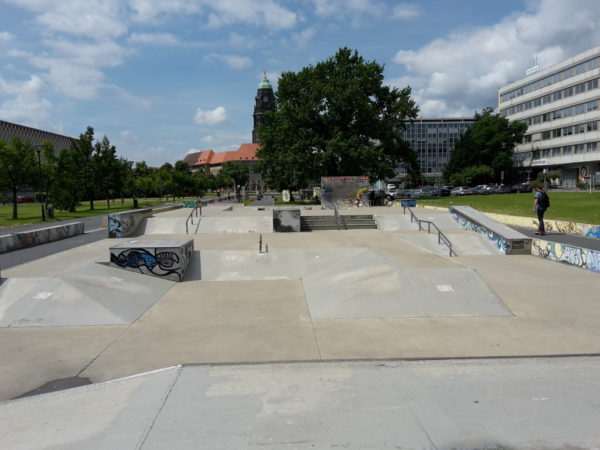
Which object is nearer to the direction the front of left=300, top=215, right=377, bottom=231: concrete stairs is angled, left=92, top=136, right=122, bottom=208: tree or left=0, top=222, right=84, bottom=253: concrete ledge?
the concrete ledge

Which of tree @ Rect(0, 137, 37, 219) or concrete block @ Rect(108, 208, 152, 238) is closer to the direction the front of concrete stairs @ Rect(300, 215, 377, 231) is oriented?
the concrete block

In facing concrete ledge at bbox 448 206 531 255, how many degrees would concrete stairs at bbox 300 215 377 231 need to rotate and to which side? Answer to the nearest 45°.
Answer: approximately 45° to its left

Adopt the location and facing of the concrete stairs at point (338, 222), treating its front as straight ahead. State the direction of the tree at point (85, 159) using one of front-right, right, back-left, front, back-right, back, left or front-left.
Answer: back-right

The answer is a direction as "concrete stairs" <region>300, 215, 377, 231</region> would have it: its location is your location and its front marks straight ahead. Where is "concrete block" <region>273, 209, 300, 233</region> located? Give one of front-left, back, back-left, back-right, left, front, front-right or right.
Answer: front-right

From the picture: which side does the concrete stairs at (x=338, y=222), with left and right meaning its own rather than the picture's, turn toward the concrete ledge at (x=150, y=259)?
front

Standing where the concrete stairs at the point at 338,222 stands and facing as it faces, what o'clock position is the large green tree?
The large green tree is roughly at 6 o'clock from the concrete stairs.

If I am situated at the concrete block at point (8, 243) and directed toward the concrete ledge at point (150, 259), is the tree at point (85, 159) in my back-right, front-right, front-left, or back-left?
back-left

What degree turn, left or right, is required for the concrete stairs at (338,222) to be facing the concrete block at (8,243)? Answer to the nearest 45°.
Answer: approximately 45° to its right

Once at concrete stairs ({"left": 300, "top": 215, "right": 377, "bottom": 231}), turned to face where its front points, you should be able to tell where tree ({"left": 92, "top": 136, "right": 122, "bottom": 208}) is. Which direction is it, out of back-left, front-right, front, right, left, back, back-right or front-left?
back-right

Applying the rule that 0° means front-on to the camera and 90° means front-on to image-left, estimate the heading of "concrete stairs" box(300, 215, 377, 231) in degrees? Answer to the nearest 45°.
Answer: approximately 0°

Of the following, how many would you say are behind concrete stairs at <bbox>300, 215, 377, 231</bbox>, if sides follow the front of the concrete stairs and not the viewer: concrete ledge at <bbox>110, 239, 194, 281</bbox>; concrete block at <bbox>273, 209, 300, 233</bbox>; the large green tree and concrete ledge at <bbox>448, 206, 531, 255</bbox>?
1

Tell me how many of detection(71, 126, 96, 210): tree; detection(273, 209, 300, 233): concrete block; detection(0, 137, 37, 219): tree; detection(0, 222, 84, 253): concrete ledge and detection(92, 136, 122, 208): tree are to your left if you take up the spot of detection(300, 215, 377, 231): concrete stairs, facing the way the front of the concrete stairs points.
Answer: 0

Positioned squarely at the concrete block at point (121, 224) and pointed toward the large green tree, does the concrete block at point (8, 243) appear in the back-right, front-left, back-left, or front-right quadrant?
back-left
